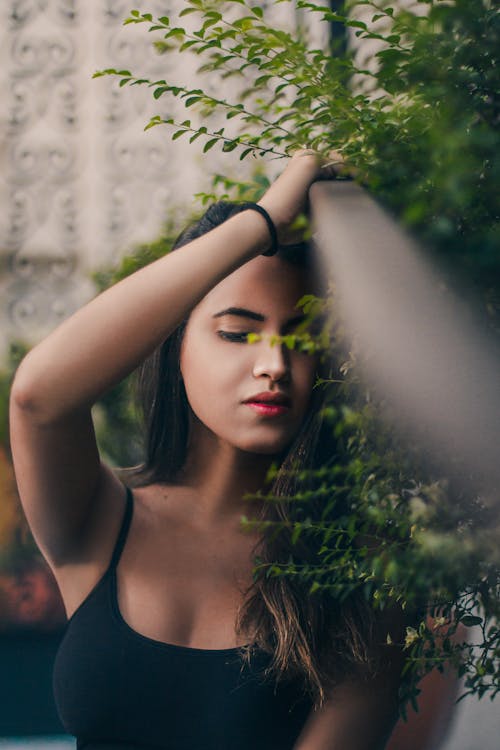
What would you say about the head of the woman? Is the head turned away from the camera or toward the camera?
toward the camera

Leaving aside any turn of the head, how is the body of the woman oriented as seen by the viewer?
toward the camera
